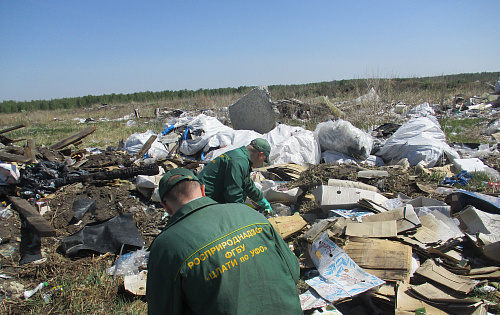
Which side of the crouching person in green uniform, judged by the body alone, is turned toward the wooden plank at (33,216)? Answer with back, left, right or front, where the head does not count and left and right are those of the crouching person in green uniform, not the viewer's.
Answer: back

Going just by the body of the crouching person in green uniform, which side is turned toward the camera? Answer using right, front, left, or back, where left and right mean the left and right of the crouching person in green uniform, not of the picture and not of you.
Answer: right

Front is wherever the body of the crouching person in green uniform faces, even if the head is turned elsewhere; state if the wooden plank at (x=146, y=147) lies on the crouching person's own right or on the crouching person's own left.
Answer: on the crouching person's own left

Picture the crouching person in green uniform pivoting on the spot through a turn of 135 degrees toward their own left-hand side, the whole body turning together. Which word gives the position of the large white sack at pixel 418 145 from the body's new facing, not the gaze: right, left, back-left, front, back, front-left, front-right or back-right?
right

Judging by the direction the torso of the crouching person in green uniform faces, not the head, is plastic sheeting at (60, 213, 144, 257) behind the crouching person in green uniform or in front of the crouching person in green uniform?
behind

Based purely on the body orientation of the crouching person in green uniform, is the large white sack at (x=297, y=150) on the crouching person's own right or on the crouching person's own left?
on the crouching person's own left

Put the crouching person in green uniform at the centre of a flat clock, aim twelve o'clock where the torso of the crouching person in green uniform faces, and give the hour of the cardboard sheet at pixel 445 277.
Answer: The cardboard sheet is roughly at 1 o'clock from the crouching person in green uniform.

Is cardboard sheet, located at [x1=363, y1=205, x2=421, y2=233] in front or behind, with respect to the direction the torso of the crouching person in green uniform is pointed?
in front

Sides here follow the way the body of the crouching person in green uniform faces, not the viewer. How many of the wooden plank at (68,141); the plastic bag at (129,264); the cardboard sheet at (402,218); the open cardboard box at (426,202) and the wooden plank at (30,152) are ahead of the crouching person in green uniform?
2

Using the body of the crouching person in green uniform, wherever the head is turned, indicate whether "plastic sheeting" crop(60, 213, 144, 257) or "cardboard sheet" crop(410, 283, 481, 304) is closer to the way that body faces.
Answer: the cardboard sheet

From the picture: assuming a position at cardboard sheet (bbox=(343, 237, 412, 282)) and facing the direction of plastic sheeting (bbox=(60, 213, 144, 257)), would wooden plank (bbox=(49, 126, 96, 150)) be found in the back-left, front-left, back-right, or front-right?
front-right

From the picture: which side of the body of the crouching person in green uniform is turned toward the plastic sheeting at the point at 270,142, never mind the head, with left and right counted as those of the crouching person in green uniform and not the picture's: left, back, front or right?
left

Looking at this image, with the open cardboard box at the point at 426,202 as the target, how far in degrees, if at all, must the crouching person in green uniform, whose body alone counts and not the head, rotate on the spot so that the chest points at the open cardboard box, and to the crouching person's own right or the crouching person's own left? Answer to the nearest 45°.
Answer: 0° — they already face it

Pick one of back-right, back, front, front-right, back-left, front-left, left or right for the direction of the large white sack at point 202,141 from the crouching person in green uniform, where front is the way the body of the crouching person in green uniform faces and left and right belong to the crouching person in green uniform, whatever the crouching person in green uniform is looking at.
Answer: left

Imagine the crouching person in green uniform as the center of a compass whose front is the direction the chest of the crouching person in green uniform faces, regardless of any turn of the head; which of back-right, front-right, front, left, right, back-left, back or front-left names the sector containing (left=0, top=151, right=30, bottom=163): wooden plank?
back-left

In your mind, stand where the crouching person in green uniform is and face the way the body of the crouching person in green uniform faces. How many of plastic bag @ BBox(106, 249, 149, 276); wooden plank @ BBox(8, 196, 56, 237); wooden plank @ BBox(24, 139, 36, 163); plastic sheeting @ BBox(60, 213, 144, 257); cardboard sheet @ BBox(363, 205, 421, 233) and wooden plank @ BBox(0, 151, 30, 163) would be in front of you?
1

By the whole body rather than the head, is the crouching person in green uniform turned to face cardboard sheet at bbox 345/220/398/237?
yes

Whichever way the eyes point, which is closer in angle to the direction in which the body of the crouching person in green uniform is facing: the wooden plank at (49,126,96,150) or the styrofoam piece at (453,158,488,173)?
the styrofoam piece
